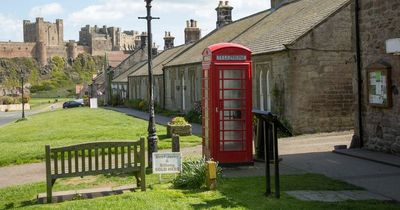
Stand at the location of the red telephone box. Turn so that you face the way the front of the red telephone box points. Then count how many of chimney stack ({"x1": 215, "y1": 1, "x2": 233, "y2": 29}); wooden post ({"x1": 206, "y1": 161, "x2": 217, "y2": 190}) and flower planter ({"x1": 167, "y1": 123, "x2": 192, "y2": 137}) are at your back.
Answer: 2

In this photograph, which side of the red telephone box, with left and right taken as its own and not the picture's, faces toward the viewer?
front

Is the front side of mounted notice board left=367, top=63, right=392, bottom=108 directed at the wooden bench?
yes

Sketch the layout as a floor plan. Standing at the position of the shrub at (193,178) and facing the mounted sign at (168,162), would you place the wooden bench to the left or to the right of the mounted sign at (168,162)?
left

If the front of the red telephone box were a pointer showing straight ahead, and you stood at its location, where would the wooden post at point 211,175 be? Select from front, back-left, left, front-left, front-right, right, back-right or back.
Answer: front

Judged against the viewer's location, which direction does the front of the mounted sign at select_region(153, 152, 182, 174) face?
facing the viewer

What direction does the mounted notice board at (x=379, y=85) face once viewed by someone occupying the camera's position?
facing the viewer and to the left of the viewer

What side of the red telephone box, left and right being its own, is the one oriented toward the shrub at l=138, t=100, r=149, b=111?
back

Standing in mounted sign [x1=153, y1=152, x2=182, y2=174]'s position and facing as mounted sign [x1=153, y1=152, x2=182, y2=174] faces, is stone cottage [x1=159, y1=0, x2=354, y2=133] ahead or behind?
behind

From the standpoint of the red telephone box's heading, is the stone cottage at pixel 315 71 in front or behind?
behind

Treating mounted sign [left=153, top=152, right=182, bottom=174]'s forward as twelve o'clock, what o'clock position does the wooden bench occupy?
The wooden bench is roughly at 2 o'clock from the mounted sign.

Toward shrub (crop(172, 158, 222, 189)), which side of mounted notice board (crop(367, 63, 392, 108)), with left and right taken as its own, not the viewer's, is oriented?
front
